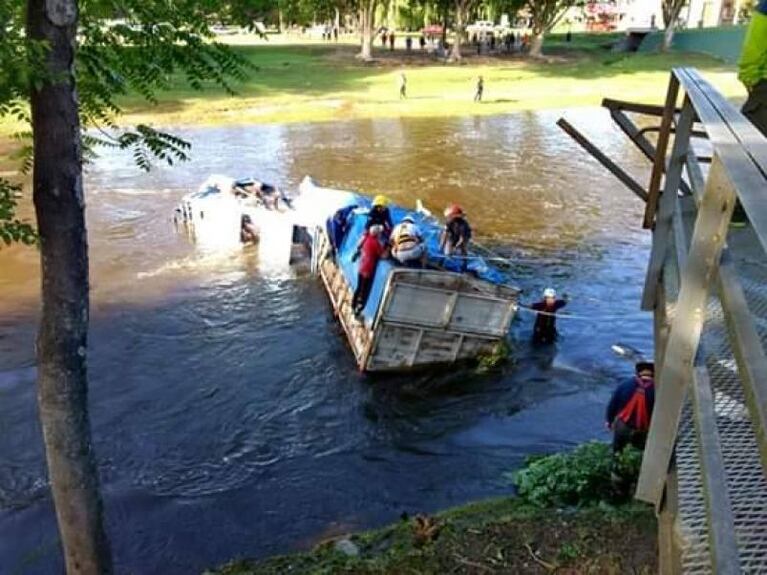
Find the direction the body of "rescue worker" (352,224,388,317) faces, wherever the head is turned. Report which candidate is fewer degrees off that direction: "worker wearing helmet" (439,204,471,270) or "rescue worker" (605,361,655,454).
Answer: the worker wearing helmet

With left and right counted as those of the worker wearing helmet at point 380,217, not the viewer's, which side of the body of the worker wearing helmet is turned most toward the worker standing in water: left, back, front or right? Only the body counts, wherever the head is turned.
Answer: left

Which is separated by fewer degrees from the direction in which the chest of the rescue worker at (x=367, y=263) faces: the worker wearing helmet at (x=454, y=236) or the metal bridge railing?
the worker wearing helmet

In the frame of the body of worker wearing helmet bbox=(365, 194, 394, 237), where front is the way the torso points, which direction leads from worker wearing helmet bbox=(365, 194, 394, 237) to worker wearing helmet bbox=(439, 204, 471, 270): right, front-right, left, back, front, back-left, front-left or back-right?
left

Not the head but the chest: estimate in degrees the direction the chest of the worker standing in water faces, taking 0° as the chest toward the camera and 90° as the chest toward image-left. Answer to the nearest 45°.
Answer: approximately 0°

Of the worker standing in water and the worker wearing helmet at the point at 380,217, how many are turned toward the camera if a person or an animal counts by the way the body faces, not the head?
2

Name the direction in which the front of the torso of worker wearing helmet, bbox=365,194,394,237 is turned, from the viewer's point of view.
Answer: toward the camera

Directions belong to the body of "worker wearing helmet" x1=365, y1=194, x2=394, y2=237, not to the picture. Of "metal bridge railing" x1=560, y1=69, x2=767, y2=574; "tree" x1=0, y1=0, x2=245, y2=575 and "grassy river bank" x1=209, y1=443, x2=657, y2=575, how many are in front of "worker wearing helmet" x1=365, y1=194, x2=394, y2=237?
3

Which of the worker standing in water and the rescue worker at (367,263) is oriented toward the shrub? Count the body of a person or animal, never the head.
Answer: the worker standing in water

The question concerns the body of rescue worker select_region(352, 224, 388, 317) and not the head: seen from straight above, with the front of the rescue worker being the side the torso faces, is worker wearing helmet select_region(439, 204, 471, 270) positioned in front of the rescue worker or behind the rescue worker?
in front

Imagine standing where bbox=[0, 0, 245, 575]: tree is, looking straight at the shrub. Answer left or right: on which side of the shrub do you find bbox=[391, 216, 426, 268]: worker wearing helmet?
left

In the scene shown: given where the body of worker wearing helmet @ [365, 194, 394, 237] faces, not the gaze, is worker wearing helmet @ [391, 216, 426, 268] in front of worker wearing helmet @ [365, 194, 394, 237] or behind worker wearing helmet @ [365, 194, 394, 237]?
in front

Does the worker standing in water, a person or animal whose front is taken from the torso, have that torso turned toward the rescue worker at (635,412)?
yes

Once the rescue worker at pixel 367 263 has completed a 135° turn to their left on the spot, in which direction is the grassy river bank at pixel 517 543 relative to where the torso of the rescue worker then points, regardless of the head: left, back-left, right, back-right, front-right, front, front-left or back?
left
